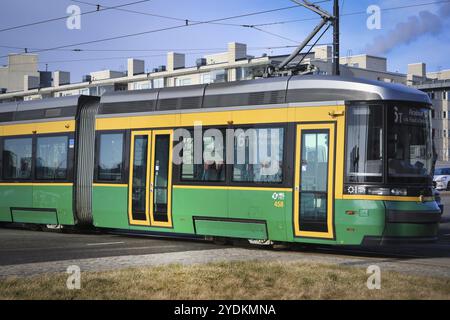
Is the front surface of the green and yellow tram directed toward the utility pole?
no

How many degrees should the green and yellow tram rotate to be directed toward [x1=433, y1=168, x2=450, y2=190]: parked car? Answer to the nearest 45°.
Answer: approximately 90° to its left

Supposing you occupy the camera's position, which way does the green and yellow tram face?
facing the viewer and to the right of the viewer
